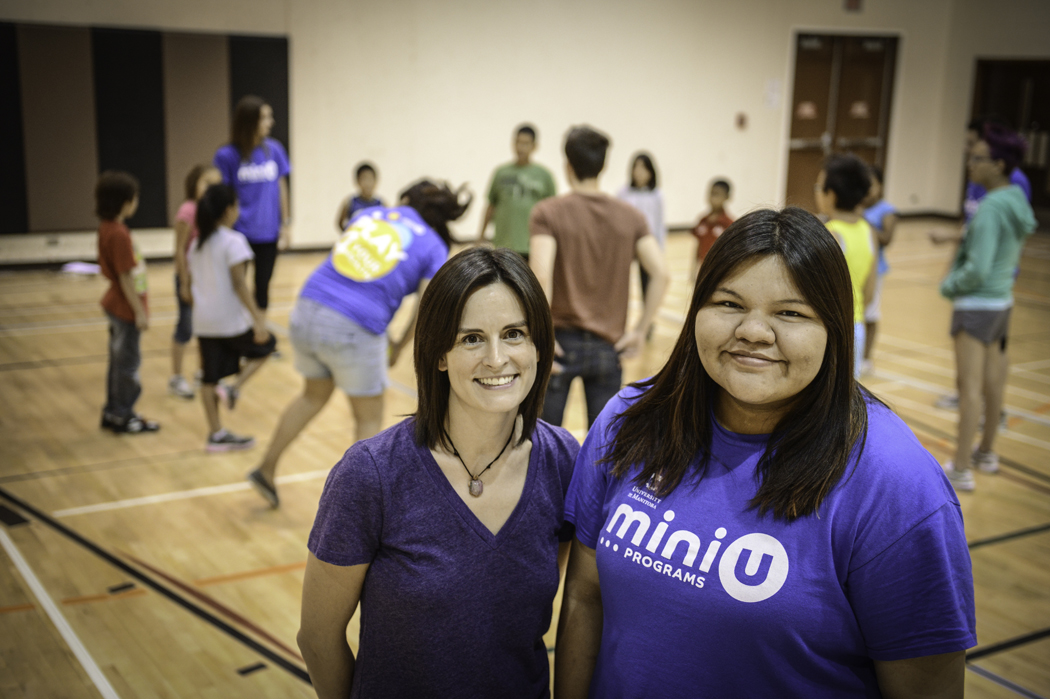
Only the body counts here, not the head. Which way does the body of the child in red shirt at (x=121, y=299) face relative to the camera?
to the viewer's right

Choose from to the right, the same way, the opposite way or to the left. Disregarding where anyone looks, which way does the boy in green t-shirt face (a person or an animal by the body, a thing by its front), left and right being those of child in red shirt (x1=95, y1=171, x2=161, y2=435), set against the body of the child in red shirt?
to the right

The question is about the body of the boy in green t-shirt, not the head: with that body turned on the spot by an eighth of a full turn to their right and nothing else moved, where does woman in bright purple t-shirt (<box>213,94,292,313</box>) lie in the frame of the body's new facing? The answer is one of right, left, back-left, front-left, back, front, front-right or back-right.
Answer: front-right

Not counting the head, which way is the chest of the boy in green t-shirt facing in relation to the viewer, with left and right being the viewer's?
facing the viewer

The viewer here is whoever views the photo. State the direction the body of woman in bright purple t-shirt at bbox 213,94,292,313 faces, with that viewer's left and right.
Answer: facing the viewer and to the right of the viewer

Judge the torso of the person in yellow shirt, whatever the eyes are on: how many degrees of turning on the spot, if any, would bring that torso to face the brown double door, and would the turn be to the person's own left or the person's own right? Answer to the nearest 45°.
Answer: approximately 45° to the person's own right

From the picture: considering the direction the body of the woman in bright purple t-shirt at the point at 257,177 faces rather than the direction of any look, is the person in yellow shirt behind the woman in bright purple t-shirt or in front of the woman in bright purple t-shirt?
in front

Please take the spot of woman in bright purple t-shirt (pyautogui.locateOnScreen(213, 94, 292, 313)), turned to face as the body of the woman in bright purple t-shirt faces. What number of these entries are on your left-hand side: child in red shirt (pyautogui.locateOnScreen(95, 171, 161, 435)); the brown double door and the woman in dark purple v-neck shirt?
1

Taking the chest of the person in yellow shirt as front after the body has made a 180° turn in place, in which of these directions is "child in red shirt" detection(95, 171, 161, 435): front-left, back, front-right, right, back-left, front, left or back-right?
back-right

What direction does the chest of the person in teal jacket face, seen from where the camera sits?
to the viewer's left

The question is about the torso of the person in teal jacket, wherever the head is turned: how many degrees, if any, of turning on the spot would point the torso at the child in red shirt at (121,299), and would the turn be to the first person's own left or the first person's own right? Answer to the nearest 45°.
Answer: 0° — they already face them

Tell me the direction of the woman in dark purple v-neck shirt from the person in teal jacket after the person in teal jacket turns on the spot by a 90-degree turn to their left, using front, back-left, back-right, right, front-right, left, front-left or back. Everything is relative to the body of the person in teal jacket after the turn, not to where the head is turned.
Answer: front
